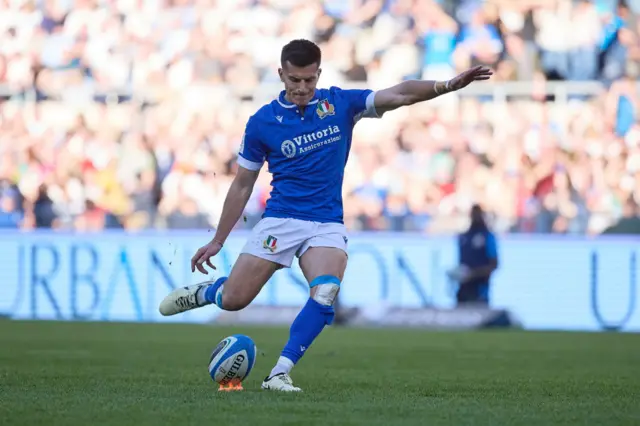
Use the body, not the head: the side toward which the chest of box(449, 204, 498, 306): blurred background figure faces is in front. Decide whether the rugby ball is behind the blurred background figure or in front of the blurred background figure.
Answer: in front

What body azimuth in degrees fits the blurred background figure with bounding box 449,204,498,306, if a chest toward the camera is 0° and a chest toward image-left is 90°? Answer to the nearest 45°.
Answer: approximately 45°
